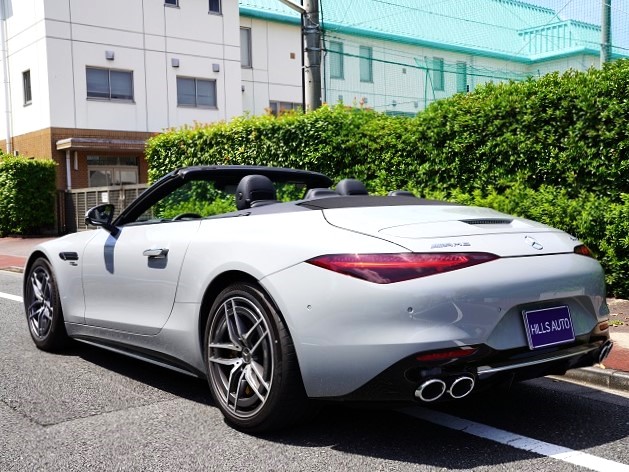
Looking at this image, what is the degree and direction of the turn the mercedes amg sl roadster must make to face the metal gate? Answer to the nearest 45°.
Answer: approximately 45° to its right

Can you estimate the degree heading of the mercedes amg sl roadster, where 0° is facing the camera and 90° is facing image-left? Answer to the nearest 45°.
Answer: approximately 135°

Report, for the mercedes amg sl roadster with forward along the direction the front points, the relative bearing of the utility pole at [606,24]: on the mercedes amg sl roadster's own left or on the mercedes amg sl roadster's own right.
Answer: on the mercedes amg sl roadster's own right

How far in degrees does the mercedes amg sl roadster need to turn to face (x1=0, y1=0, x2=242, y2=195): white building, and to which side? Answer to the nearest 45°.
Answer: approximately 45° to its right

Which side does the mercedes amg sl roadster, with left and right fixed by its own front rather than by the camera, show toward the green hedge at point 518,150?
right
